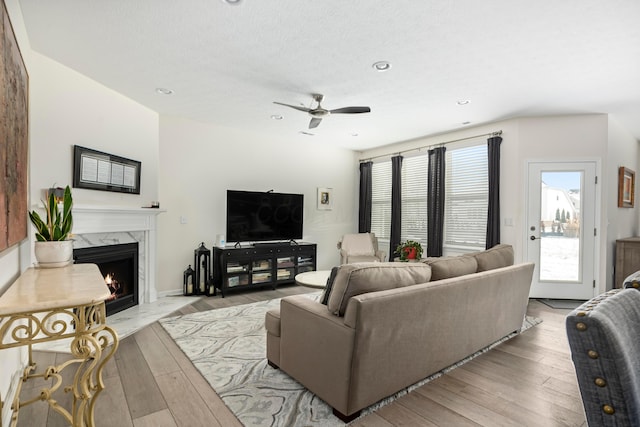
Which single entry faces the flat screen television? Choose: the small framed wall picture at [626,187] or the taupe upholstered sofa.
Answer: the taupe upholstered sofa

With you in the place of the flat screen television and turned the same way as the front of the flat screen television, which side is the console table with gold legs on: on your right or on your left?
on your right

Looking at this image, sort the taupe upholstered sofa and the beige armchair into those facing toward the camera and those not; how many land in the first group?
1

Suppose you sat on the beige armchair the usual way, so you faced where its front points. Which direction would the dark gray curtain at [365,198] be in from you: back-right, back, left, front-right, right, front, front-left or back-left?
back

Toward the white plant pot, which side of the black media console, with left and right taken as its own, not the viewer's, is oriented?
right

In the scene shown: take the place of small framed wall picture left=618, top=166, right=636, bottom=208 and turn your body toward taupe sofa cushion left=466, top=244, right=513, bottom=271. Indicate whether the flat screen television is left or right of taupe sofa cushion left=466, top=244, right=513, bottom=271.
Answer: right

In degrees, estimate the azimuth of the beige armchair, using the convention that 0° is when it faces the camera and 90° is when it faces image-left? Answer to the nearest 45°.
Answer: approximately 0°

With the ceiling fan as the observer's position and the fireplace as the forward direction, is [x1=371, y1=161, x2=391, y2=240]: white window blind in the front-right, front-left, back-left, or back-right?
back-right

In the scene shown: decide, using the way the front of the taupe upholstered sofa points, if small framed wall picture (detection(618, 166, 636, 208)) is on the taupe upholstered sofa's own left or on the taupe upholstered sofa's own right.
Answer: on the taupe upholstered sofa's own right

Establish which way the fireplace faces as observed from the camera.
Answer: facing the viewer and to the right of the viewer

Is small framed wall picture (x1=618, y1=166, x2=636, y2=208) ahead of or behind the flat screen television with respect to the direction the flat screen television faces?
ahead
